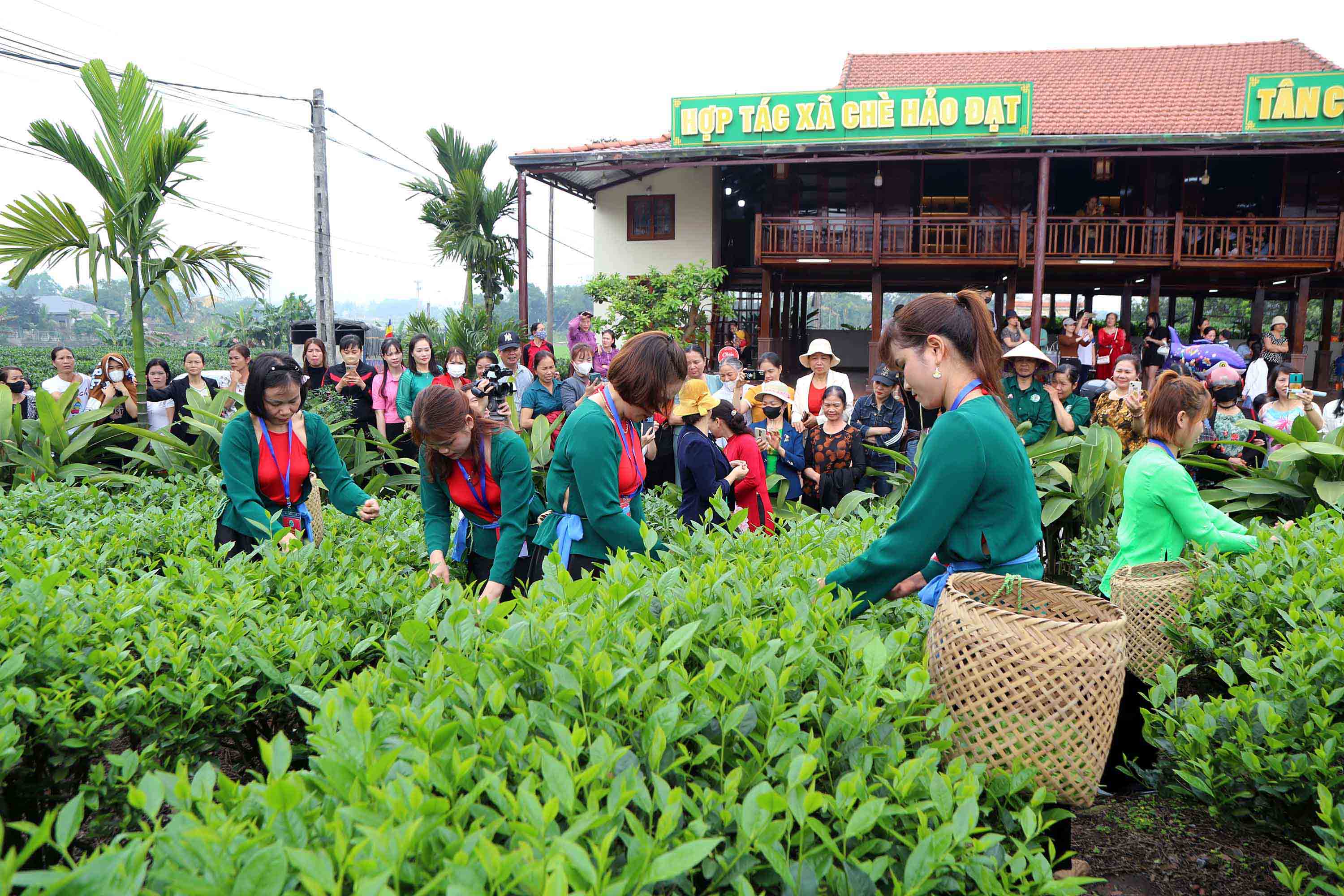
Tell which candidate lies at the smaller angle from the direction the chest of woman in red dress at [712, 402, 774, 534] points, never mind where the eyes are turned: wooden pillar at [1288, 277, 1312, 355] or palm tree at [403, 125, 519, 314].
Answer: the palm tree

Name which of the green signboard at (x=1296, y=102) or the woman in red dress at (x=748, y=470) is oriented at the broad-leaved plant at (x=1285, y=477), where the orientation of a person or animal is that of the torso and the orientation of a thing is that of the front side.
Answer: the green signboard

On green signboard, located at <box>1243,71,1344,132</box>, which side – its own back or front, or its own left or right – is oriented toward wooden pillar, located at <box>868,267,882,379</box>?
right

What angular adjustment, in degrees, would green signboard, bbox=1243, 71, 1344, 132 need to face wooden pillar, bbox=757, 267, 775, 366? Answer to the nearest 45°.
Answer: approximately 90° to its right

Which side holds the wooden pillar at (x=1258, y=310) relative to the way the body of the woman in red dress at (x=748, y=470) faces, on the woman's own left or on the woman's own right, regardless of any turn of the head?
on the woman's own right

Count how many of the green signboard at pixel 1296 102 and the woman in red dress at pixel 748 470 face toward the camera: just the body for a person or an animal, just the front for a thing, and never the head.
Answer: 1

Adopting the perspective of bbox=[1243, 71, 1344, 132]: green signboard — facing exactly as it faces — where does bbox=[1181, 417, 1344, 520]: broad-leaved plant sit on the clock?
The broad-leaved plant is roughly at 12 o'clock from the green signboard.

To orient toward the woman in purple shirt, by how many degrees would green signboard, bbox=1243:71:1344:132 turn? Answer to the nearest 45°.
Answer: approximately 45° to its right
